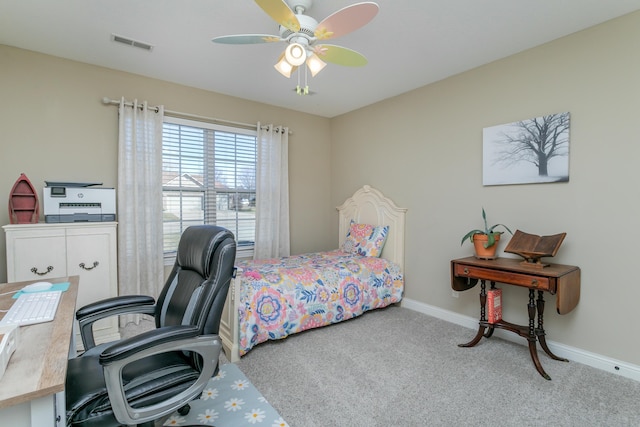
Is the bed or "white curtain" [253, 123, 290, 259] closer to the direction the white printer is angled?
the bed

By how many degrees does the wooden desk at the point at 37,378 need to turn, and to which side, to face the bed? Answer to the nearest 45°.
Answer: approximately 45° to its left

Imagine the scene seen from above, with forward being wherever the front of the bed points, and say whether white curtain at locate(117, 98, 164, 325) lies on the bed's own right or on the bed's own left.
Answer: on the bed's own right

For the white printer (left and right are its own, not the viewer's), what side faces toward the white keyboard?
front

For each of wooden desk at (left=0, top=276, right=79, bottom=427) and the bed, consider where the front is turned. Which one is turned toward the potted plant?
the wooden desk

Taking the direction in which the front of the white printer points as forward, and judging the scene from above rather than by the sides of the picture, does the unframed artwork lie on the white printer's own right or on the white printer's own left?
on the white printer's own left

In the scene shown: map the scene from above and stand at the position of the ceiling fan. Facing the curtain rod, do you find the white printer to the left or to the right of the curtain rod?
left

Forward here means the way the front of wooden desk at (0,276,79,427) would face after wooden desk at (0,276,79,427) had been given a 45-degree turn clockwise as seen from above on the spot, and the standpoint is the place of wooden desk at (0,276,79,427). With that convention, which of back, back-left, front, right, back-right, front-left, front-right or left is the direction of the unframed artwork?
front-left

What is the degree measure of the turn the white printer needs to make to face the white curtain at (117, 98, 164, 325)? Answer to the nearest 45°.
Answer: approximately 135° to its left

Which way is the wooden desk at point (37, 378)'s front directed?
to the viewer's right

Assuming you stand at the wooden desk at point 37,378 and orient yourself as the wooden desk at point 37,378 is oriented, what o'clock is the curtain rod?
The curtain rod is roughly at 10 o'clock from the wooden desk.

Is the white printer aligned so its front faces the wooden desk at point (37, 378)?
yes

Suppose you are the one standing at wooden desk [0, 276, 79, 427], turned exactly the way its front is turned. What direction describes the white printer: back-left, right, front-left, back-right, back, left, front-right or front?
left

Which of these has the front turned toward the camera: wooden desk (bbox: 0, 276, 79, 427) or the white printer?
the white printer

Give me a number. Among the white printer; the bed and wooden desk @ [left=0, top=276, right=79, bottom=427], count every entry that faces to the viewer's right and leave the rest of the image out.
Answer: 1

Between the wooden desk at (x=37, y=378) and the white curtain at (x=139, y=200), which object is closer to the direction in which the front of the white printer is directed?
the wooden desk

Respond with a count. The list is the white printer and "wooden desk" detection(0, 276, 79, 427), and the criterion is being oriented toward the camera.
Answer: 1

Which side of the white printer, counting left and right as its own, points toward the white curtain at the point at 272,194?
left

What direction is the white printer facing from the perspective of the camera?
toward the camera
